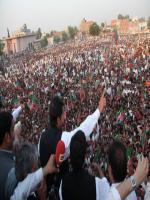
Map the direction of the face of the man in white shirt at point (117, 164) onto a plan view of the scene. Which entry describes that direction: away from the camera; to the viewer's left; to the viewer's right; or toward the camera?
away from the camera

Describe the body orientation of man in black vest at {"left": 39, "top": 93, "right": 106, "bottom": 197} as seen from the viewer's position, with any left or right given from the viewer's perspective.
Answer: facing away from the viewer and to the right of the viewer

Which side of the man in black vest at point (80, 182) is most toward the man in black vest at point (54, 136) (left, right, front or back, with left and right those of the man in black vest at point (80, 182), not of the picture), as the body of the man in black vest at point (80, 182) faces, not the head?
front

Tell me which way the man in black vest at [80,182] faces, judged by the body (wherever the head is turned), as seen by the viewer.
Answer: away from the camera

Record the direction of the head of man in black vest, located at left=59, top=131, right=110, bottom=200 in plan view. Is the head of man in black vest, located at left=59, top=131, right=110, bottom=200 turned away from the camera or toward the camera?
away from the camera

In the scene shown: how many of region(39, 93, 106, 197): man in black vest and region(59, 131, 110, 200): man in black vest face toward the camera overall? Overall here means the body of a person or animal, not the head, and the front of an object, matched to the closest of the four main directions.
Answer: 0

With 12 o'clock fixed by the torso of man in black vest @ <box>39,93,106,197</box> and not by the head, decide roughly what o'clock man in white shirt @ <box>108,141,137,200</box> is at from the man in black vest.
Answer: The man in white shirt is roughly at 3 o'clock from the man in black vest.
